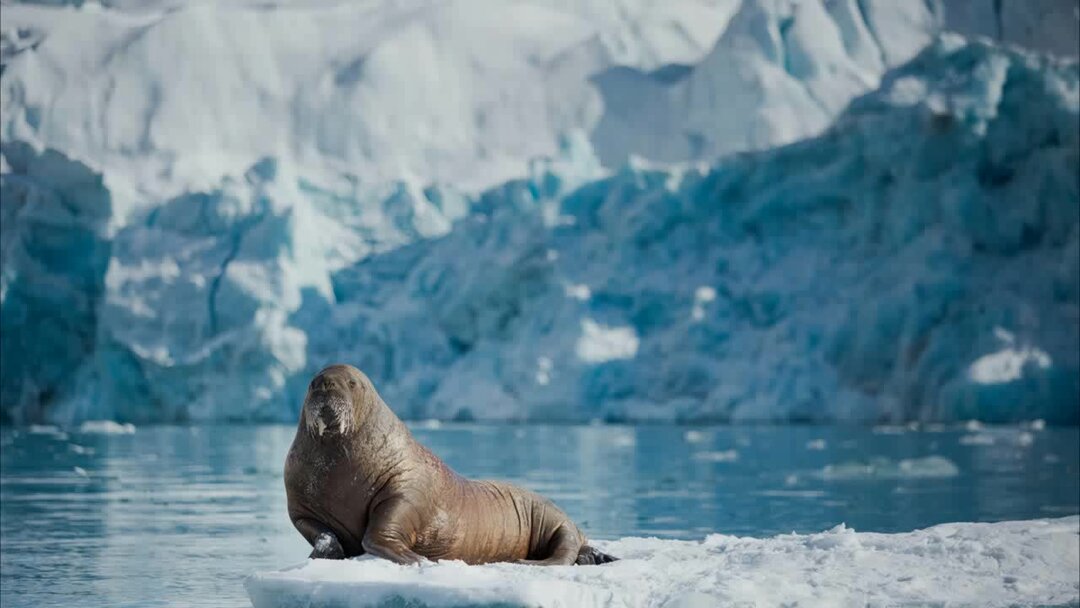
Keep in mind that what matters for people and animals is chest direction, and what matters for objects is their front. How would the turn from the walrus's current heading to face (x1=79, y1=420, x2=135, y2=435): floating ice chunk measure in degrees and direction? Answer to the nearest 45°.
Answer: approximately 135° to its right

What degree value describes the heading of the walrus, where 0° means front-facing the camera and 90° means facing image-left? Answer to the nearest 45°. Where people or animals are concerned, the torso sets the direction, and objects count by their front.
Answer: approximately 45°

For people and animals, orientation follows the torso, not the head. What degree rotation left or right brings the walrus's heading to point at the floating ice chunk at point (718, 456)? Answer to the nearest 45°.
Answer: approximately 135° to its right

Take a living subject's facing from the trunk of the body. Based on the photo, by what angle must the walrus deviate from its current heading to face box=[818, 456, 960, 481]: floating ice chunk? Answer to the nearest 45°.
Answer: approximately 180°

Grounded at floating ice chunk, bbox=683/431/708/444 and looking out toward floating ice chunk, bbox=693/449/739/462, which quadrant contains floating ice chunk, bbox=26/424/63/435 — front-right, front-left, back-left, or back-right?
back-right

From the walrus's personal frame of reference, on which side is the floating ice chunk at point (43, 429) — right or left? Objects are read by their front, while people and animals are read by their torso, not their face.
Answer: on its right

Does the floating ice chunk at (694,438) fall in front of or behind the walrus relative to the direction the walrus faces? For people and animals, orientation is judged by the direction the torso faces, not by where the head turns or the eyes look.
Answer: behind

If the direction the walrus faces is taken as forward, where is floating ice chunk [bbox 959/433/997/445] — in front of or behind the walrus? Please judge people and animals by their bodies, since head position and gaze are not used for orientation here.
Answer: behind
